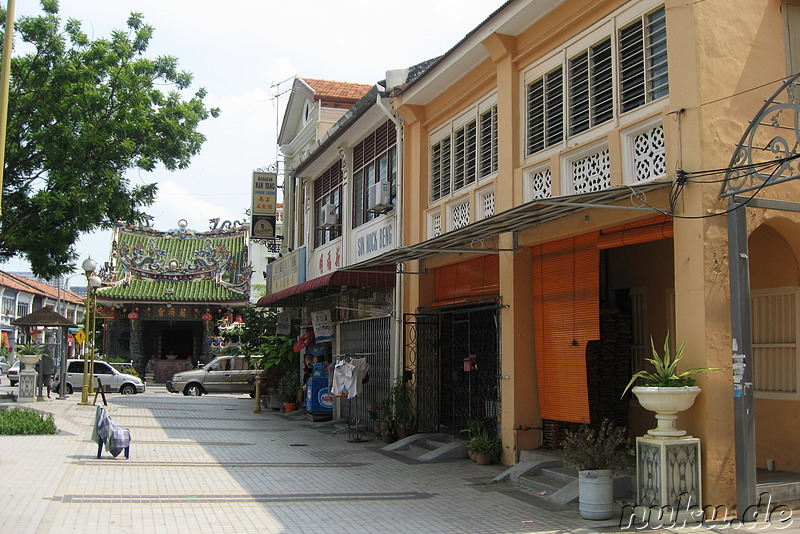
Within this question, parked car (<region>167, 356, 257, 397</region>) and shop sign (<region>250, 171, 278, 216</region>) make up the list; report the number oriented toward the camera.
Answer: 1

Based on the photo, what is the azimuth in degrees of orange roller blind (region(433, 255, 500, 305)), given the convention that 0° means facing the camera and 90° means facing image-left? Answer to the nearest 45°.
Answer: approximately 45°

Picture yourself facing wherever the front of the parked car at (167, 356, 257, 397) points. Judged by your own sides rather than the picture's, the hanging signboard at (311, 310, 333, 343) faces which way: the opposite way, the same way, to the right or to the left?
to the left

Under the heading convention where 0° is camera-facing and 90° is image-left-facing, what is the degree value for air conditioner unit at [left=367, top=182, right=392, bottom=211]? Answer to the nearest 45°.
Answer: approximately 45°

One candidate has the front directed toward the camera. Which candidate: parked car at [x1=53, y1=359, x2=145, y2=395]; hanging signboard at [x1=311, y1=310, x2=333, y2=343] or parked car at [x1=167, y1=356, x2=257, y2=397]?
the hanging signboard

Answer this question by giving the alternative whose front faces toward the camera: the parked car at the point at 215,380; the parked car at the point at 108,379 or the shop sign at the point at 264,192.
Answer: the shop sign

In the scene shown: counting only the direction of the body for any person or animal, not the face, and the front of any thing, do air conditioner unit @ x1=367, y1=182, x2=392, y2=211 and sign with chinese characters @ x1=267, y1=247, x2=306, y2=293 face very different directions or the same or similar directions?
same or similar directions

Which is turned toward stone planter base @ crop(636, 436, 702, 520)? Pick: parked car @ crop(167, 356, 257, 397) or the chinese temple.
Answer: the chinese temple

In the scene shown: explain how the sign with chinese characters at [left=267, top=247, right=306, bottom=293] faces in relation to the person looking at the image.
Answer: facing the viewer and to the left of the viewer

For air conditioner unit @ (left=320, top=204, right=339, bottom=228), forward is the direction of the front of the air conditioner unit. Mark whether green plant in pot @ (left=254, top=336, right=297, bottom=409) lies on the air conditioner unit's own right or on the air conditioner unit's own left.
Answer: on the air conditioner unit's own right

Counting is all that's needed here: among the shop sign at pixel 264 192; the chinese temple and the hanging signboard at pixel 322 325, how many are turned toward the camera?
3

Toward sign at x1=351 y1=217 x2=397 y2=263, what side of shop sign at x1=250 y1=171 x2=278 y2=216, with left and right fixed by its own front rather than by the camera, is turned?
front

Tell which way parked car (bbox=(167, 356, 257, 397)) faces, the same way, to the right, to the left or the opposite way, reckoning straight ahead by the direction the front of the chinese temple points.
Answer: to the right

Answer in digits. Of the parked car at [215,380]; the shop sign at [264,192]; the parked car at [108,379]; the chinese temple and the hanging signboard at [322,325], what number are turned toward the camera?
3

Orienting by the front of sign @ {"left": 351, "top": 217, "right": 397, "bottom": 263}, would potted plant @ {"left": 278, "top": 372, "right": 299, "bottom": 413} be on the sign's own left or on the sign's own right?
on the sign's own right

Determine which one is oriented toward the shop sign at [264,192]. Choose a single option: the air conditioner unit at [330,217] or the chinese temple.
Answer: the chinese temple

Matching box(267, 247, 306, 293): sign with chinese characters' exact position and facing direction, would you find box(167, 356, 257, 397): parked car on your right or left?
on your right

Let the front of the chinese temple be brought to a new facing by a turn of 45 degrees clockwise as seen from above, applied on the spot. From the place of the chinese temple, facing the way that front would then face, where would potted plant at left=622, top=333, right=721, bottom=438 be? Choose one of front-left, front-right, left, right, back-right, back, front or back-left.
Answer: front-left

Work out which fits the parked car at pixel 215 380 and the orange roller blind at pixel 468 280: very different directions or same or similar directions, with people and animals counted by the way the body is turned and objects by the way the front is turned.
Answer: same or similar directions

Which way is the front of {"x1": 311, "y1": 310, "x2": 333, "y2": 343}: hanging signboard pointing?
toward the camera

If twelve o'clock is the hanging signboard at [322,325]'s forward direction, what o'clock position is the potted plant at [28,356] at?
The potted plant is roughly at 4 o'clock from the hanging signboard.
